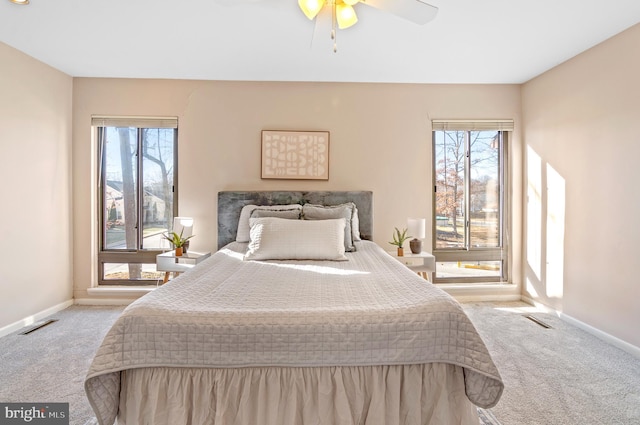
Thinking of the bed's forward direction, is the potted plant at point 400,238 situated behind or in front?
behind

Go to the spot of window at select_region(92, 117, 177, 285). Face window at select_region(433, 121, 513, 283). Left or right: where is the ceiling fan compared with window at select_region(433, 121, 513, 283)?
right

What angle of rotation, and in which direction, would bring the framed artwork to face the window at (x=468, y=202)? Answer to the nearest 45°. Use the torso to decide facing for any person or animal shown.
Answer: approximately 90° to its left

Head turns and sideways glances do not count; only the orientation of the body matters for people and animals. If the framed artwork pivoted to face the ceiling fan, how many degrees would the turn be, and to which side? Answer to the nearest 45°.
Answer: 0° — it already faces it

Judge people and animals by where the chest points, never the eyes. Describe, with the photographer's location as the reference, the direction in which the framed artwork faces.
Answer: facing the viewer

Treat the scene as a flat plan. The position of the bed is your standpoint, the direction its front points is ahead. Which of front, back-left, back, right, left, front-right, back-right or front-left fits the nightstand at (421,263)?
back-left

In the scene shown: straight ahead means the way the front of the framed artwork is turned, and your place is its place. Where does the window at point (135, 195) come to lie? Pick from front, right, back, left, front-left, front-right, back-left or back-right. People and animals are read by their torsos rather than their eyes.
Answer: right

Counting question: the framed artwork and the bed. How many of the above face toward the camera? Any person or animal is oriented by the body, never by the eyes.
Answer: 2

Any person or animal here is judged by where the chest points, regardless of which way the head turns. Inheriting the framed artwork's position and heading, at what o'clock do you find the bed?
The bed is roughly at 12 o'clock from the framed artwork.

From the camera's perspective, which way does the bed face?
toward the camera

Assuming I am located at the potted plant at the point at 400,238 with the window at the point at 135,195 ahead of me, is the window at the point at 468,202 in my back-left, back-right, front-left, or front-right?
back-right

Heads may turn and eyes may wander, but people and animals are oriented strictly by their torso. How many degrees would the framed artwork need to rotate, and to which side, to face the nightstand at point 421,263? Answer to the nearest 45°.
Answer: approximately 90° to its left

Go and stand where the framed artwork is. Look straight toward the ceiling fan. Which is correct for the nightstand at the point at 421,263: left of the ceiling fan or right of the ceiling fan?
left
